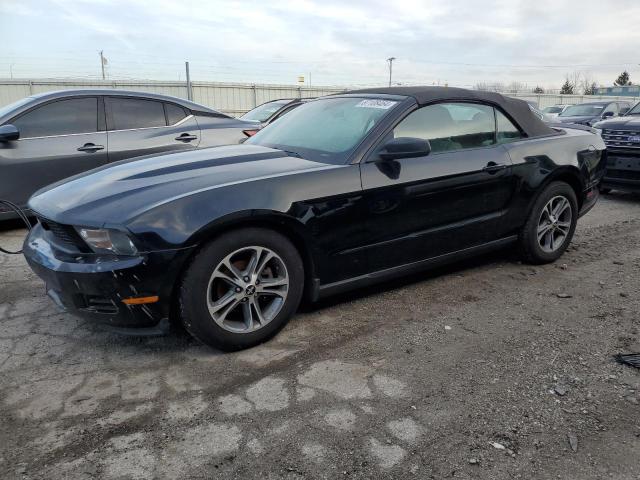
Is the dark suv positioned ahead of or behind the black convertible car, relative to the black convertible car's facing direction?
behind

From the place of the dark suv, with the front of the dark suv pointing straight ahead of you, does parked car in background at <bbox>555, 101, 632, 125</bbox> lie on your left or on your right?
on your right

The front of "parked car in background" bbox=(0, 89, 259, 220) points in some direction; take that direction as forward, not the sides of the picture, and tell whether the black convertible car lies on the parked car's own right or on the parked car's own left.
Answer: on the parked car's own left

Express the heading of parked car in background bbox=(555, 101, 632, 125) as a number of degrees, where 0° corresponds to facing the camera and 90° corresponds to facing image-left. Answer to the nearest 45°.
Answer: approximately 45°

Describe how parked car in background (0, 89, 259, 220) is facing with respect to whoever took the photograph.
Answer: facing to the left of the viewer

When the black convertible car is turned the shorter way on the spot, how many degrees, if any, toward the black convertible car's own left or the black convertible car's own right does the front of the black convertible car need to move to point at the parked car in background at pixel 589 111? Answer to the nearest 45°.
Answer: approximately 180°

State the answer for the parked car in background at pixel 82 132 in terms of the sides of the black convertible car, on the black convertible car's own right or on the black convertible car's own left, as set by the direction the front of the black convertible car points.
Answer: on the black convertible car's own right

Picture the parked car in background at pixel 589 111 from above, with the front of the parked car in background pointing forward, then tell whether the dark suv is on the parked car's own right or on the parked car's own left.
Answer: on the parked car's own left
